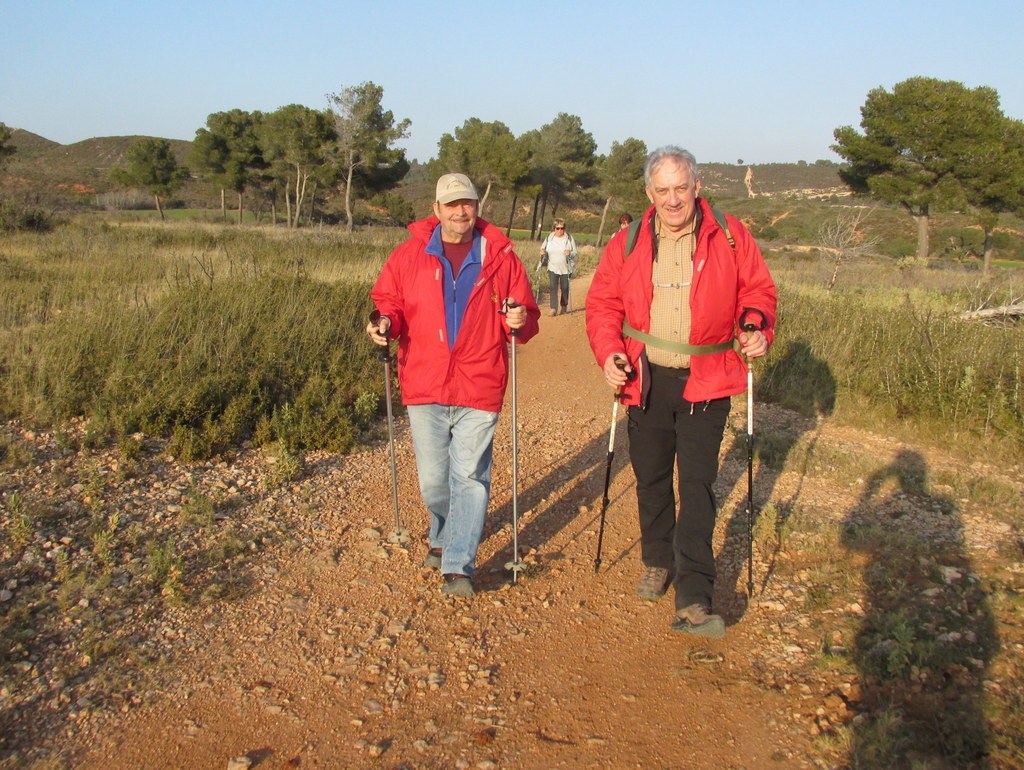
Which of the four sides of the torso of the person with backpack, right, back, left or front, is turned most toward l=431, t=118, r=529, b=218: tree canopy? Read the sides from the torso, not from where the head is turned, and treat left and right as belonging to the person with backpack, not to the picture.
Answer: back

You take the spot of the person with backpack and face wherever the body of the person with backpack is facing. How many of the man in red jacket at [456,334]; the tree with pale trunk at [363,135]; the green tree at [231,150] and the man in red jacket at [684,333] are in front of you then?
2

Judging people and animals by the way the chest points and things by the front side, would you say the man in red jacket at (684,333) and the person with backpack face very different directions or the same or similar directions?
same or similar directions

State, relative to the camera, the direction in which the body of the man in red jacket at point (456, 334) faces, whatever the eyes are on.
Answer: toward the camera

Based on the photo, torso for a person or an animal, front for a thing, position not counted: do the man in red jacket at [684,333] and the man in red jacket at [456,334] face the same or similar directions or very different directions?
same or similar directions

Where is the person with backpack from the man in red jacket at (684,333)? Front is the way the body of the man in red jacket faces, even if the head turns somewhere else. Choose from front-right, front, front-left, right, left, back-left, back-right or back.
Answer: back

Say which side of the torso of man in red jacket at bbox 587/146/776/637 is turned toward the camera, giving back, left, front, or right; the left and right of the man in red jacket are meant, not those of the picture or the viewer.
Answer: front

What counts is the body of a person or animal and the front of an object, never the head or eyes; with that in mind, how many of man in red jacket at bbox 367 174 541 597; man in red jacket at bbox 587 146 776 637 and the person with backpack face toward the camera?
3

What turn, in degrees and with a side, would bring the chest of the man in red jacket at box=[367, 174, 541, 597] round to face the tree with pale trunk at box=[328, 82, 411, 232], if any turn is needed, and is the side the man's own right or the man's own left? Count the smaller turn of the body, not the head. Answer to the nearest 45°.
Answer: approximately 180°

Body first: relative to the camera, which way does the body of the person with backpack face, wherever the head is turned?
toward the camera

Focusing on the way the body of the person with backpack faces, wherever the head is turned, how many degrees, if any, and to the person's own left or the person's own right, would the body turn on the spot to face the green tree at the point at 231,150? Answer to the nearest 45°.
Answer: approximately 135° to the person's own right

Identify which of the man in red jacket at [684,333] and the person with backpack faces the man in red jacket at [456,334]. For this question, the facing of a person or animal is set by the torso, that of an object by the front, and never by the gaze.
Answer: the person with backpack

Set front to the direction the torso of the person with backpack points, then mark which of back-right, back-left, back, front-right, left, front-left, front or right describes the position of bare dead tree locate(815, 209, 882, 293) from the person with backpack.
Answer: back-left

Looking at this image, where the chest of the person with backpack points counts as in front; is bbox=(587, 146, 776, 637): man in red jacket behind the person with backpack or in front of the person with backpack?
in front

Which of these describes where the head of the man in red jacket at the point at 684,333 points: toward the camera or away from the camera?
toward the camera
